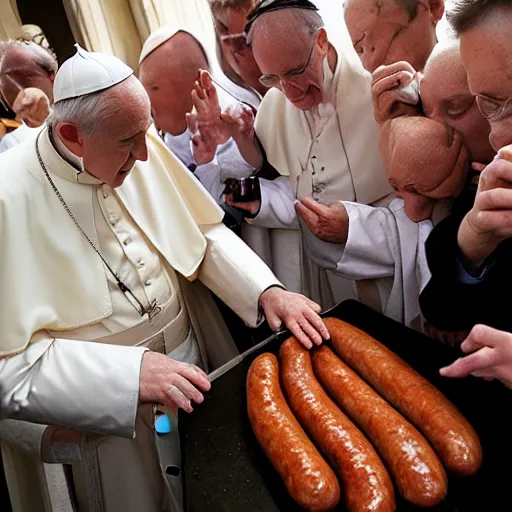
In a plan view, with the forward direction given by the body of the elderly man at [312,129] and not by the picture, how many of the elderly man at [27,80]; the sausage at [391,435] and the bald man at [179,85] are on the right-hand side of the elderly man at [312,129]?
2

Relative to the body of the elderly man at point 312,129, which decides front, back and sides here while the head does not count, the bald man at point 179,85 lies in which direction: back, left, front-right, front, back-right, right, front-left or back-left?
right

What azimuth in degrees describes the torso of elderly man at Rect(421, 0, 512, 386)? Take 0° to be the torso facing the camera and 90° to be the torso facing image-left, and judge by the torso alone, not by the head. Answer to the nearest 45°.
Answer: approximately 45°

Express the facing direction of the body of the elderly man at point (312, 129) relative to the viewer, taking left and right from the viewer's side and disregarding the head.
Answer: facing the viewer and to the left of the viewer

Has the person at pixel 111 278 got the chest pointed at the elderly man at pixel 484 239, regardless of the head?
yes

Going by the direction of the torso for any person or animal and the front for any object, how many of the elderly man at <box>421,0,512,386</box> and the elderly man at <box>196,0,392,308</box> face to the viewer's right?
0

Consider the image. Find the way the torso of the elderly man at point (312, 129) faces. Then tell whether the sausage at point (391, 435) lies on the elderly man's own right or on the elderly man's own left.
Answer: on the elderly man's own left

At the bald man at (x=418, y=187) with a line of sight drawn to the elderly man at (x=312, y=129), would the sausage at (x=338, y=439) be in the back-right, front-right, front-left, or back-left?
back-left

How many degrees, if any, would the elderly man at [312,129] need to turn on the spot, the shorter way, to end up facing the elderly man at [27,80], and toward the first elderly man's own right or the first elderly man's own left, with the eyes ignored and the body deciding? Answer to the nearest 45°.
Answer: approximately 90° to the first elderly man's own right

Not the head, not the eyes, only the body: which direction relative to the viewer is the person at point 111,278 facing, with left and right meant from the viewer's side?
facing the viewer and to the right of the viewer

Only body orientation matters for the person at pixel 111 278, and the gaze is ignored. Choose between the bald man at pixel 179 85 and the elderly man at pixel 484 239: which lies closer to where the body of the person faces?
the elderly man

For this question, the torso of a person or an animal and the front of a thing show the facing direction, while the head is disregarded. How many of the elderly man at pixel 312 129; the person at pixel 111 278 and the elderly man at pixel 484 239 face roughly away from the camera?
0

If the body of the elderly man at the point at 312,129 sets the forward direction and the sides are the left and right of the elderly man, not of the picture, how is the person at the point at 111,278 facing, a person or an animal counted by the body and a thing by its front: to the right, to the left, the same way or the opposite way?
to the left

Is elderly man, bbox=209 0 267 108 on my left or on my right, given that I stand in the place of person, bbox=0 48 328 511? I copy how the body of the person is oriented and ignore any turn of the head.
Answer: on my left
